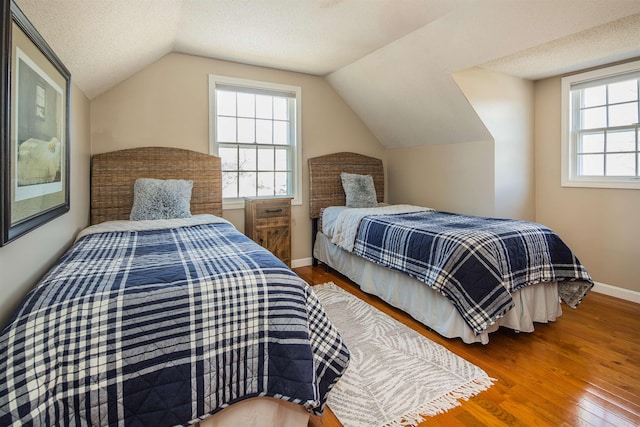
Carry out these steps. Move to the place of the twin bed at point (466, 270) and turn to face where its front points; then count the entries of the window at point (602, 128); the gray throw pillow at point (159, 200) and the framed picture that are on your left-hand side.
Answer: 1

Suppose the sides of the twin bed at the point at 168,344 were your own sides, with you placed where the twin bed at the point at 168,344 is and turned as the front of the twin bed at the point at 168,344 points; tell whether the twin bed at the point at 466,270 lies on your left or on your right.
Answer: on your left

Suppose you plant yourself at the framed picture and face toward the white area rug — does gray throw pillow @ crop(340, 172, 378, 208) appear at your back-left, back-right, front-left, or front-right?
front-left

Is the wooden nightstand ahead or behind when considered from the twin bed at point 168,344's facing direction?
behind

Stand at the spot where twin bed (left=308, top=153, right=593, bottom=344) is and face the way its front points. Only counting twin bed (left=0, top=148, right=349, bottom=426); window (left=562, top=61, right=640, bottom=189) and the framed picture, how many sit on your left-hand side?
1

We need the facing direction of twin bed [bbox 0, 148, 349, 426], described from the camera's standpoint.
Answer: facing the viewer

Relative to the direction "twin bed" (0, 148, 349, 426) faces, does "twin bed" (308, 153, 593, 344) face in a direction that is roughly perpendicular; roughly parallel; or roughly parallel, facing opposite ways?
roughly parallel

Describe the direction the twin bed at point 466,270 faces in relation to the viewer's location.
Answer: facing the viewer and to the right of the viewer

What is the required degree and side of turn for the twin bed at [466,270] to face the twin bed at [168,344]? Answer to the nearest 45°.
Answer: approximately 90° to its right

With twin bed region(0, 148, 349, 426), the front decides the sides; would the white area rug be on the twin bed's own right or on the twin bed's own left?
on the twin bed's own left

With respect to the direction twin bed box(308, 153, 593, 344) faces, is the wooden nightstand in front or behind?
behind

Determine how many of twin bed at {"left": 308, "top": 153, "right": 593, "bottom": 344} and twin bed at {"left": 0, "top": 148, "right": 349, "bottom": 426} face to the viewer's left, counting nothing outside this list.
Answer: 0

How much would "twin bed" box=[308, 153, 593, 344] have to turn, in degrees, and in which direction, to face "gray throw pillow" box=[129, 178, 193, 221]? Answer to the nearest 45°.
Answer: approximately 135° to its right

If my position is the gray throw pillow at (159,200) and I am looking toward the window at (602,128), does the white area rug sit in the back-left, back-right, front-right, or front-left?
front-right
